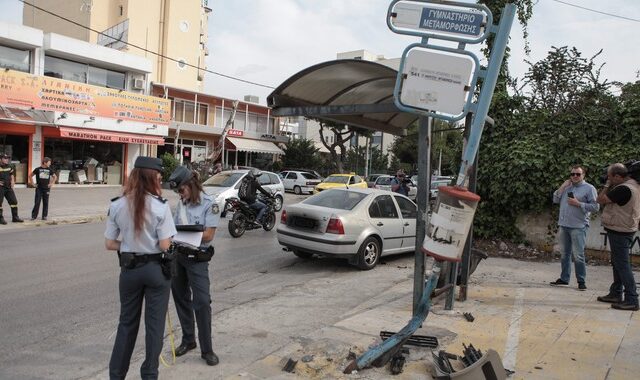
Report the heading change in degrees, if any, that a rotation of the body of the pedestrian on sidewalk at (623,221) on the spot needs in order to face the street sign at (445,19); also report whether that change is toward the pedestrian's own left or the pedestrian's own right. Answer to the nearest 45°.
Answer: approximately 45° to the pedestrian's own left

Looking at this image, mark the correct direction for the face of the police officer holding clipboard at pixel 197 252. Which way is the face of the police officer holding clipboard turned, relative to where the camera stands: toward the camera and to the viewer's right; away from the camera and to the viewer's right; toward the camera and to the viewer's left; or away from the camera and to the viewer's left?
toward the camera and to the viewer's left

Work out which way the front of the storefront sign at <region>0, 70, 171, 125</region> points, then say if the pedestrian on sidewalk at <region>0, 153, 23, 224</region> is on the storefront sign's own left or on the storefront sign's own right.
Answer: on the storefront sign's own right

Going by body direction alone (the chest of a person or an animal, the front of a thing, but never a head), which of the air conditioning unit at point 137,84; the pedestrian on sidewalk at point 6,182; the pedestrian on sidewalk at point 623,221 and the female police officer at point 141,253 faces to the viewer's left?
the pedestrian on sidewalk at point 623,221

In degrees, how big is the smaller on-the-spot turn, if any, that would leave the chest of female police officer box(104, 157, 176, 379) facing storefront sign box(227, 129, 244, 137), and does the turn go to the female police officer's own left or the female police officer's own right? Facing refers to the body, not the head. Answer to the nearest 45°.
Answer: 0° — they already face it

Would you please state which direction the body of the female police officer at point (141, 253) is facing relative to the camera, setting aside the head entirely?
away from the camera

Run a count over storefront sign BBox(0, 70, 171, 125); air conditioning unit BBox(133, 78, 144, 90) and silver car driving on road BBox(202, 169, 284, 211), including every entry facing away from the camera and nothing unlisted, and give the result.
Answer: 0

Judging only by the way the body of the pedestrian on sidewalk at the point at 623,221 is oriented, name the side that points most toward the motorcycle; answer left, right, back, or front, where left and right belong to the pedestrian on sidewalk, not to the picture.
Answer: front

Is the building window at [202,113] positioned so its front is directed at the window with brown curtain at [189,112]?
no

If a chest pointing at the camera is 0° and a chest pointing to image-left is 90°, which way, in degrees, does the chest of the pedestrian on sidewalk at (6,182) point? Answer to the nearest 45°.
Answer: approximately 315°

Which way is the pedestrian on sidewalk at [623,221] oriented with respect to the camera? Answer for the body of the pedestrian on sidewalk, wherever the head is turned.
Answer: to the viewer's left

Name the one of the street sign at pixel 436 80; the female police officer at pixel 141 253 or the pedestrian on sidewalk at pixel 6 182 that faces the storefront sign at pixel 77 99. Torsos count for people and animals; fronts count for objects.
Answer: the female police officer

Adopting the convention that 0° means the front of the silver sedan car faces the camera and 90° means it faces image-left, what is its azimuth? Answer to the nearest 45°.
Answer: approximately 225°

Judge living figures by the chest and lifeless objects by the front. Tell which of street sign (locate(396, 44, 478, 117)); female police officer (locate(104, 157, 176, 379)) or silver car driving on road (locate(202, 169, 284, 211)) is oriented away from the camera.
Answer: the female police officer

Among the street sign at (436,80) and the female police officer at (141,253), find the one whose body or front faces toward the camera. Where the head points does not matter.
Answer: the street sign

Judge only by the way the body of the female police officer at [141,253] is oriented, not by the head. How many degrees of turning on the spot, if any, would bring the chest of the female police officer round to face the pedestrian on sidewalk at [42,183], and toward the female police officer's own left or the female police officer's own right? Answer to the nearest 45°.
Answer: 0° — they already face them

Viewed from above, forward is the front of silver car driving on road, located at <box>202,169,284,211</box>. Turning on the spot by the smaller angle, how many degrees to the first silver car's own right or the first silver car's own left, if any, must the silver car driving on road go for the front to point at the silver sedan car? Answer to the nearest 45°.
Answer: approximately 45° to the first silver car's own left

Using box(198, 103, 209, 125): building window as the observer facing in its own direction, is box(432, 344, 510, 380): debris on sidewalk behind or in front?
in front

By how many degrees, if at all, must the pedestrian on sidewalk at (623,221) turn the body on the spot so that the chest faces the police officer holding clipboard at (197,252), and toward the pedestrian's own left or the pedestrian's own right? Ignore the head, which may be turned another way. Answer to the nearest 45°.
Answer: approximately 45° to the pedestrian's own left

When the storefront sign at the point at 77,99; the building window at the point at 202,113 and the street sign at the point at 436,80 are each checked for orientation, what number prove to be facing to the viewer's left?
0
